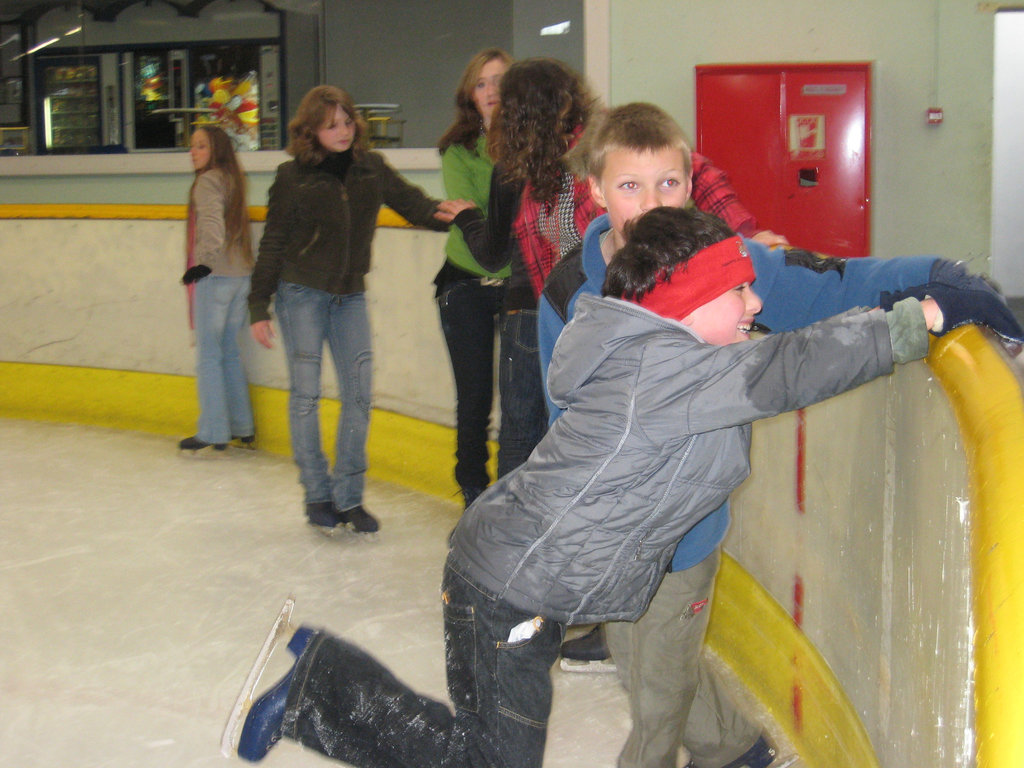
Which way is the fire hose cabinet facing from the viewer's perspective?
toward the camera

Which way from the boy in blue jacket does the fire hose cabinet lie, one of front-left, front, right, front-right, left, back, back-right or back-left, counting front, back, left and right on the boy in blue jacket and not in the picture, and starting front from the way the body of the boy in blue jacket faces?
back-left

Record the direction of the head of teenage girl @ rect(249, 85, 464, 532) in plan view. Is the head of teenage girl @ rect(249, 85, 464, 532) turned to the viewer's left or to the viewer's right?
to the viewer's right

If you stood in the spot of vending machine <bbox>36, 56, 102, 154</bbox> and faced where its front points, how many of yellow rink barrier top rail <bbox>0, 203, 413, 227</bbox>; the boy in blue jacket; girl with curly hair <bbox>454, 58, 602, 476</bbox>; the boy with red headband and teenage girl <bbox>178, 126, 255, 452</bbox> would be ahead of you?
5

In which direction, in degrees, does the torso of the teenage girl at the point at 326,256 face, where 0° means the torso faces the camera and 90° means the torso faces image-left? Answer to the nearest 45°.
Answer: approximately 315°

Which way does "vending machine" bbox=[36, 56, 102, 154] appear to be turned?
toward the camera

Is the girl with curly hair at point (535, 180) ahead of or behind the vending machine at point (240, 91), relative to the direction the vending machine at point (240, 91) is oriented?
ahead

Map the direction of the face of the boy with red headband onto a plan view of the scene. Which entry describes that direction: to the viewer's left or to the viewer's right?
to the viewer's right

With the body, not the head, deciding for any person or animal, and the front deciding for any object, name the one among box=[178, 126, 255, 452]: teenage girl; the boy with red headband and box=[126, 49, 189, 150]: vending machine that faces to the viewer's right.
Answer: the boy with red headband

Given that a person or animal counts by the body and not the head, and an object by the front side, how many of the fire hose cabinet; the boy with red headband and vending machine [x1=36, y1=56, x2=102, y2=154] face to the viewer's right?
1

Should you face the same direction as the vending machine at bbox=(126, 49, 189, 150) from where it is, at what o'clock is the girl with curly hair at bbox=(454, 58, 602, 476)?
The girl with curly hair is roughly at 12 o'clock from the vending machine.

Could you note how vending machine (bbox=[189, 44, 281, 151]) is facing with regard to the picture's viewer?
facing the viewer

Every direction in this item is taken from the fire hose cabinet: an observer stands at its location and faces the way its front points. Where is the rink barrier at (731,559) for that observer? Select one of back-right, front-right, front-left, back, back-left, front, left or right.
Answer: front

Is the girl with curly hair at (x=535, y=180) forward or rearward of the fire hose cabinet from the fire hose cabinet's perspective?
forward

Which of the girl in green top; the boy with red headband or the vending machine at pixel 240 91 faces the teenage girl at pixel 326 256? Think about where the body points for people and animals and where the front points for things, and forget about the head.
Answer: the vending machine
